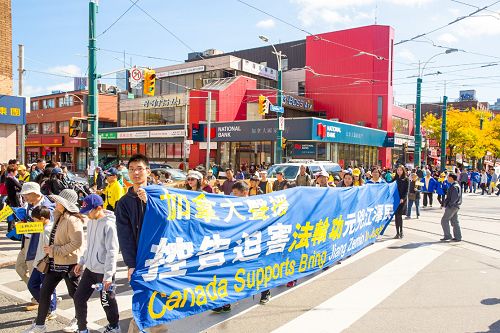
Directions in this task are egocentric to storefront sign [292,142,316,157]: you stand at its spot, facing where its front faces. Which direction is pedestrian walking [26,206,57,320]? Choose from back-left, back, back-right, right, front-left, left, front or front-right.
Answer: front

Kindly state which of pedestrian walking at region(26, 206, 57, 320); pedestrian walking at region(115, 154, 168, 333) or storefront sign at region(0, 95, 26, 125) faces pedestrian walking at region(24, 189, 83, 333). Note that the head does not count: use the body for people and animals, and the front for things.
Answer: the storefront sign

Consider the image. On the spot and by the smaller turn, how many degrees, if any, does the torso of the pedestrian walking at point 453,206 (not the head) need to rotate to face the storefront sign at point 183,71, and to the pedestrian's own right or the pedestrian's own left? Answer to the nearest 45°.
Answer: approximately 45° to the pedestrian's own right

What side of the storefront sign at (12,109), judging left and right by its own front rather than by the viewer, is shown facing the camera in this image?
front

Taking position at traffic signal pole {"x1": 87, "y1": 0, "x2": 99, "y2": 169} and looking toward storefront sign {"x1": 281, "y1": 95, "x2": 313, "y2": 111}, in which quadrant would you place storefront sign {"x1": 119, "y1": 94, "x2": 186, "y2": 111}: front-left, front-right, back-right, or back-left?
front-left

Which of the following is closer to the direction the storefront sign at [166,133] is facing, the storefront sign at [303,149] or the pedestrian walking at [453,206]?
the pedestrian walking

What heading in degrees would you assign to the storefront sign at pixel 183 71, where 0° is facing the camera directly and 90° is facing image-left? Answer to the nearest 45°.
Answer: approximately 45°

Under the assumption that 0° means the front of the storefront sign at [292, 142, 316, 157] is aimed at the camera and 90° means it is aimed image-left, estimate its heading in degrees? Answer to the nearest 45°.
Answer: approximately 0°

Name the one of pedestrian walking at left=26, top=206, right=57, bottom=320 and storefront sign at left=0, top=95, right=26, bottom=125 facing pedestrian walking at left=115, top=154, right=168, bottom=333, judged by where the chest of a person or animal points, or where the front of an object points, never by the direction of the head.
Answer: the storefront sign

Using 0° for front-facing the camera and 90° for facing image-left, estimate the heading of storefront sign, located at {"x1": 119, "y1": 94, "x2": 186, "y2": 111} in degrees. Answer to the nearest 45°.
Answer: approximately 45°

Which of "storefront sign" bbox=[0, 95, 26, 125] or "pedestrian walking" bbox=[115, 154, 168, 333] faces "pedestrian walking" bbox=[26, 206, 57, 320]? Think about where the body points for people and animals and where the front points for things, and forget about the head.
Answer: the storefront sign

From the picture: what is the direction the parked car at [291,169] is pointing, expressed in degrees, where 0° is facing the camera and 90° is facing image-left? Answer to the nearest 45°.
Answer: approximately 90°

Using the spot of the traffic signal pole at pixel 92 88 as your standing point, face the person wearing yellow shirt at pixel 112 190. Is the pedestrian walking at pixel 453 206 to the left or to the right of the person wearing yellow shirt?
left

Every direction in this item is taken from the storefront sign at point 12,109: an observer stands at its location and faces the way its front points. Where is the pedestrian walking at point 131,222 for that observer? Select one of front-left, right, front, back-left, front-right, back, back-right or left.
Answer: front

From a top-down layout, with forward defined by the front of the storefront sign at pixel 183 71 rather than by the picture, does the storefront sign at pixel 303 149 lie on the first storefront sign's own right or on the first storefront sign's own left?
on the first storefront sign's own left
